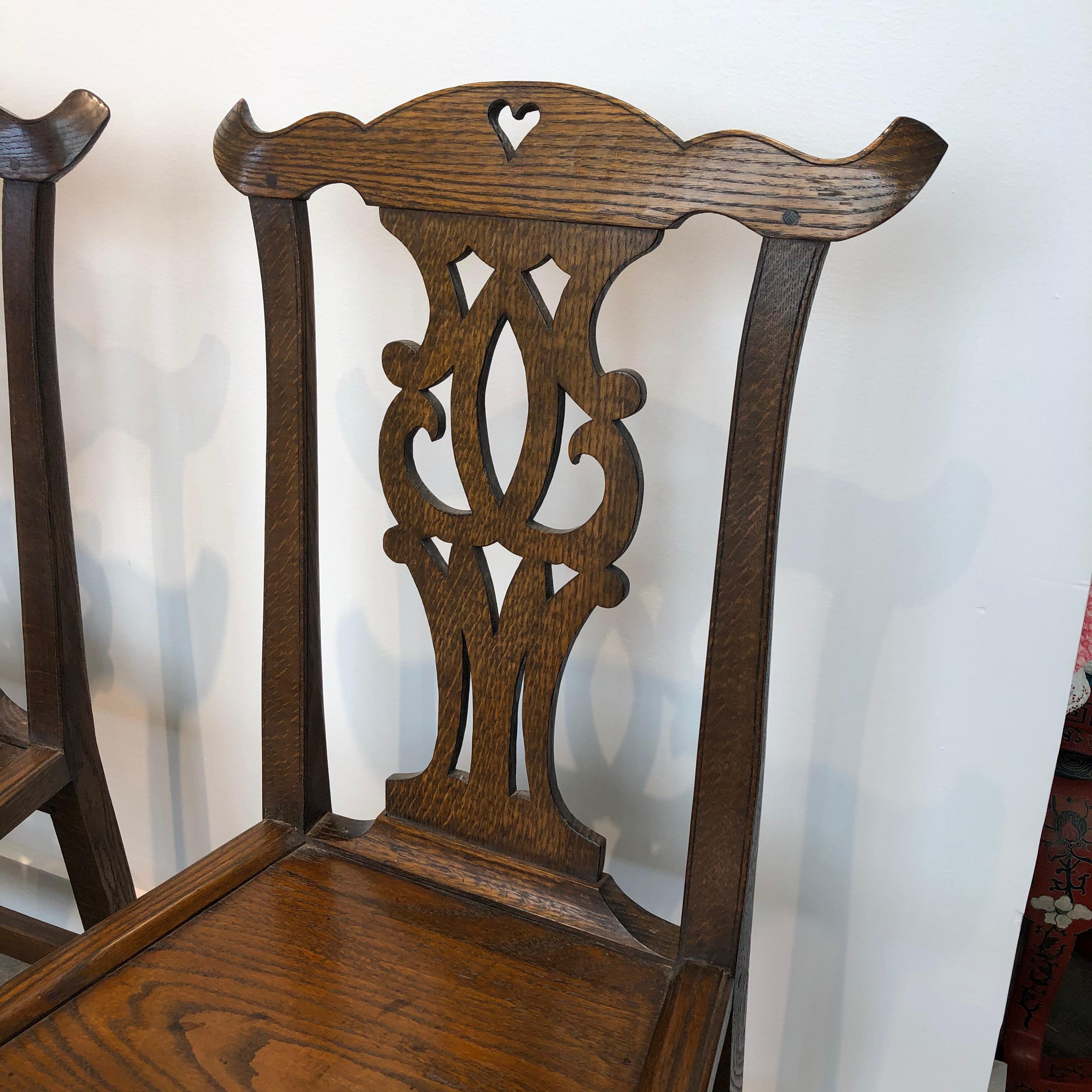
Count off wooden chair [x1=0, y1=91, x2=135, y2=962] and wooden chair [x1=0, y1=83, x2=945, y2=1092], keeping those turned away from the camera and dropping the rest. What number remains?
0

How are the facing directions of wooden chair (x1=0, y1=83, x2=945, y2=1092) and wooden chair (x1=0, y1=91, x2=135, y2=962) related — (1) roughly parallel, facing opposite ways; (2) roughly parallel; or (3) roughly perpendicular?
roughly parallel

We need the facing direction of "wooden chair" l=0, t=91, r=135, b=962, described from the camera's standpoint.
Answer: facing the viewer and to the left of the viewer
